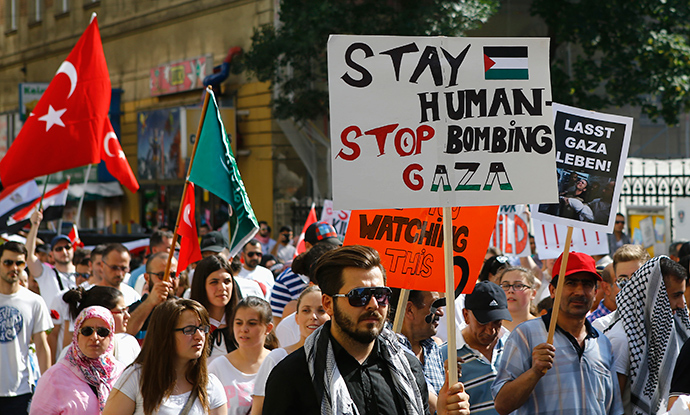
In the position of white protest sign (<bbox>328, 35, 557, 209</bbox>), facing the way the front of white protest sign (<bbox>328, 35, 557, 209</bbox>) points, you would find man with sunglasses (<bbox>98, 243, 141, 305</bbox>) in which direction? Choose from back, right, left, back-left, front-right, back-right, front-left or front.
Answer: back-right

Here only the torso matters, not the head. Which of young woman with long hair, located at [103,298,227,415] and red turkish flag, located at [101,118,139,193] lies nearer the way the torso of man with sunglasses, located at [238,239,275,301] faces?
the young woman with long hair

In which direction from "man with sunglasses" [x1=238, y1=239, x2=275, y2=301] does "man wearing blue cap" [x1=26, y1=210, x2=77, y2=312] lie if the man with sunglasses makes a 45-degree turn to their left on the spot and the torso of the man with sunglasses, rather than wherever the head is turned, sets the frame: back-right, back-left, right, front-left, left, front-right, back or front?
back

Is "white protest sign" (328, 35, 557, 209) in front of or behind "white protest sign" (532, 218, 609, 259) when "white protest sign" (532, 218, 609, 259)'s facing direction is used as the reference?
in front
